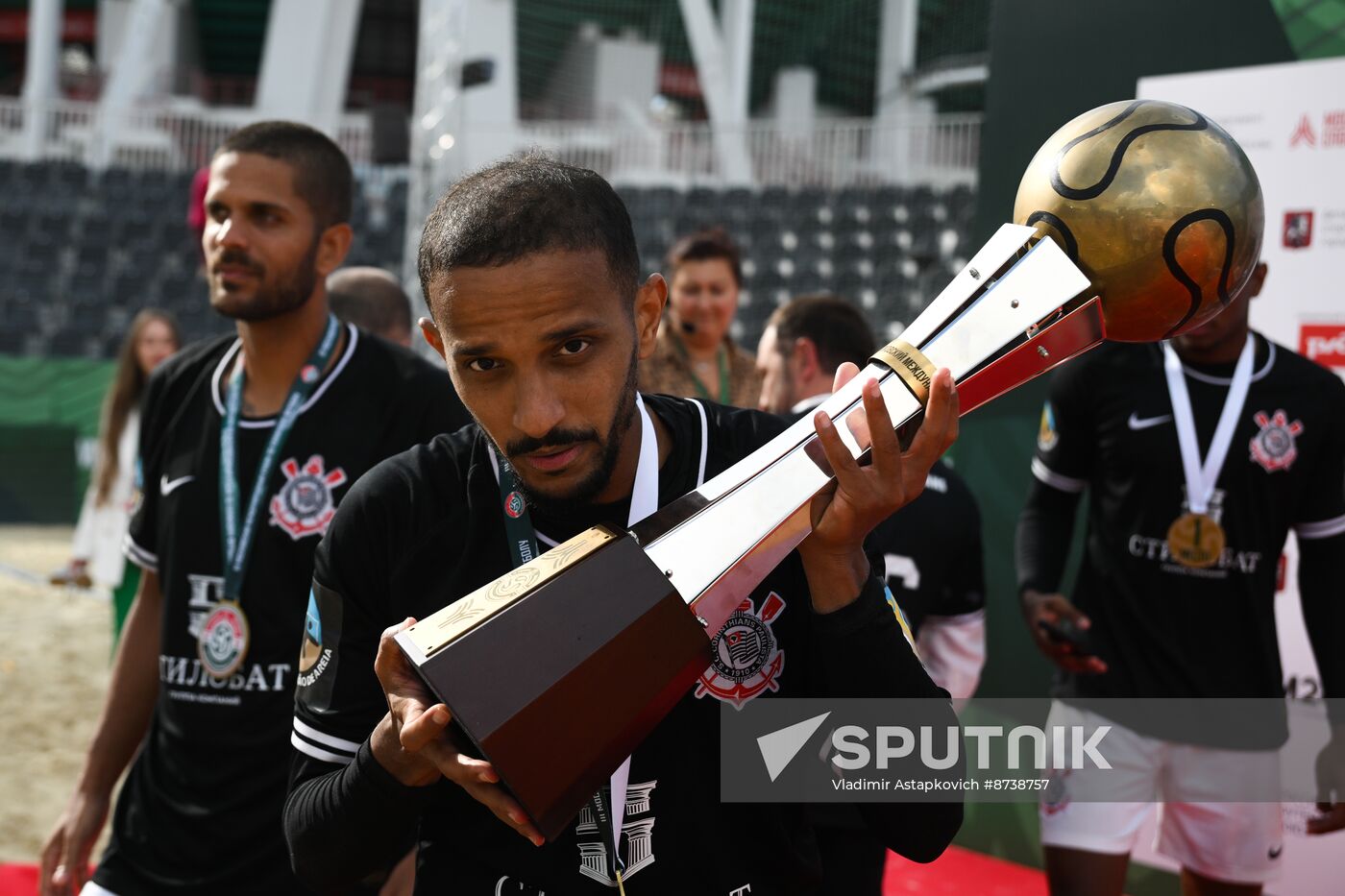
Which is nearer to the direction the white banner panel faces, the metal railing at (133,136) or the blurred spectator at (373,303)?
the blurred spectator

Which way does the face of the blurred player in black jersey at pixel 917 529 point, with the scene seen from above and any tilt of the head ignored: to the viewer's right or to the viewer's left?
to the viewer's left

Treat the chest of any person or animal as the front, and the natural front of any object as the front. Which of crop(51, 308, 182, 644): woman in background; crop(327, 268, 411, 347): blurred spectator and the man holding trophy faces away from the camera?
the blurred spectator

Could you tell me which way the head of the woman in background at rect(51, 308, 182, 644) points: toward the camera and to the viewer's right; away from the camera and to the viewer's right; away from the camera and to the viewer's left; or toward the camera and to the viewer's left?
toward the camera and to the viewer's right

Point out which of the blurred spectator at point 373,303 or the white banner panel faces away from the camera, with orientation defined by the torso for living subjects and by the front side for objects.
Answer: the blurred spectator

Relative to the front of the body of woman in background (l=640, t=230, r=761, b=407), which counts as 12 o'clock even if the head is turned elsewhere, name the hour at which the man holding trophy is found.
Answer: The man holding trophy is roughly at 12 o'clock from the woman in background.

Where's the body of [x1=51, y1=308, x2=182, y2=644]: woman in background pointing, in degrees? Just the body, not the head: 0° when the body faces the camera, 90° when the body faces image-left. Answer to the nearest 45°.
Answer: approximately 315°

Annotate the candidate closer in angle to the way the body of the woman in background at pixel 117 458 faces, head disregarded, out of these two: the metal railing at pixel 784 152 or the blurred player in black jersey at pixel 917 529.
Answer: the blurred player in black jersey

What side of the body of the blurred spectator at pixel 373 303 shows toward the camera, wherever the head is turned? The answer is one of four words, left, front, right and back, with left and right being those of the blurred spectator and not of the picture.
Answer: back

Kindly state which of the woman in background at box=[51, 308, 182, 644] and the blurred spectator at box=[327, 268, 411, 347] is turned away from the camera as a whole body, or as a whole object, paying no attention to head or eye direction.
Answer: the blurred spectator
